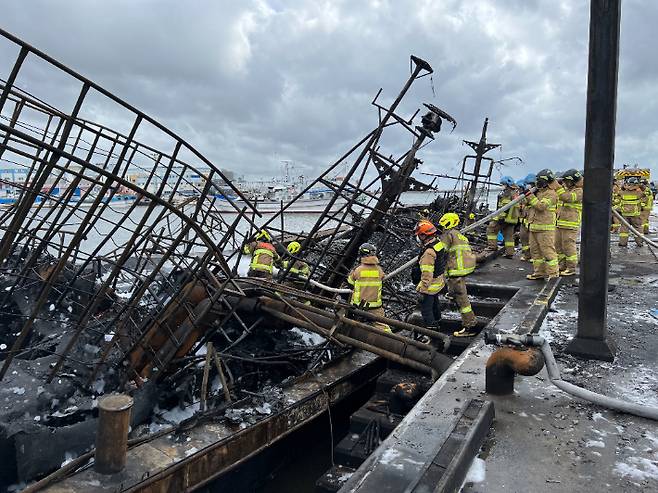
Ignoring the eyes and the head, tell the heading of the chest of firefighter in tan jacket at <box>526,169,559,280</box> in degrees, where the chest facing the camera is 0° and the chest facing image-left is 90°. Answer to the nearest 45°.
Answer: approximately 90°

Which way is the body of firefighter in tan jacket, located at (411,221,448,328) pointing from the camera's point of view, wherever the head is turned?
to the viewer's left

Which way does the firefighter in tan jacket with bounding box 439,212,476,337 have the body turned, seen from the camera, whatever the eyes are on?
to the viewer's left

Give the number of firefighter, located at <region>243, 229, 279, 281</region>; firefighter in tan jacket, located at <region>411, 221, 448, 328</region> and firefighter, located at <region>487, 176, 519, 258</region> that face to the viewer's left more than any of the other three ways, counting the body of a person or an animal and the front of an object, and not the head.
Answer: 2

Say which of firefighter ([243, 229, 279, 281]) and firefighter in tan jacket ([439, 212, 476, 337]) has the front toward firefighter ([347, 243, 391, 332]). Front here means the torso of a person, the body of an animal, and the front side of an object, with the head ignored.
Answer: the firefighter in tan jacket

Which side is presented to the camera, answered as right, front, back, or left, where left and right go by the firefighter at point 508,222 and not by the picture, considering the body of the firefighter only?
left

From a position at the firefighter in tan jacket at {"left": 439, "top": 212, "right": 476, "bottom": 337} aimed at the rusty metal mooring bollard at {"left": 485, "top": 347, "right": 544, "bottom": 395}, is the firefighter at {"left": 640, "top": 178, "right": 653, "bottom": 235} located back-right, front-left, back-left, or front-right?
back-left

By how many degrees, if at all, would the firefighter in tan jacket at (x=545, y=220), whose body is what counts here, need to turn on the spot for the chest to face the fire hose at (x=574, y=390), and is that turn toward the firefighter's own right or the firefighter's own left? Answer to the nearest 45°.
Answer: approximately 90° to the firefighter's own left

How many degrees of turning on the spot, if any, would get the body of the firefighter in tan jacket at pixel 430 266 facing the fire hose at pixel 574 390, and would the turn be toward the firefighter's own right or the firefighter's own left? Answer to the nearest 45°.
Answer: approximately 135° to the firefighter's own left

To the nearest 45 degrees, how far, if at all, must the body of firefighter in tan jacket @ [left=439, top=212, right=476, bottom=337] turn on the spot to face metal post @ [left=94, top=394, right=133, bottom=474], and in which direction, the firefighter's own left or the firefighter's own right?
approximately 45° to the firefighter's own left

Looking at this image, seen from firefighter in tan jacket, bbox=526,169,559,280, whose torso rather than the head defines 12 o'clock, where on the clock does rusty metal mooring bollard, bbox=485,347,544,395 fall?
The rusty metal mooring bollard is roughly at 9 o'clock from the firefighter in tan jacket.

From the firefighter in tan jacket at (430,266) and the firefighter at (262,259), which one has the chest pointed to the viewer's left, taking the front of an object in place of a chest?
the firefighter in tan jacket
